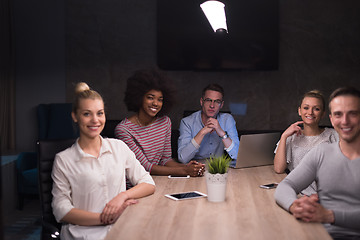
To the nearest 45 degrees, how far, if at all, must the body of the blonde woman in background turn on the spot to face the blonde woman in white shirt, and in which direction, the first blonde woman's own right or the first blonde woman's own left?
approximately 45° to the first blonde woman's own right

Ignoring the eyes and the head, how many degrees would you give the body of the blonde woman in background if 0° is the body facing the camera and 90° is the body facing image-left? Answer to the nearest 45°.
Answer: approximately 0°

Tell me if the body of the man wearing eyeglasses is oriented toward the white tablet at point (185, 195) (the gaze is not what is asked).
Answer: yes

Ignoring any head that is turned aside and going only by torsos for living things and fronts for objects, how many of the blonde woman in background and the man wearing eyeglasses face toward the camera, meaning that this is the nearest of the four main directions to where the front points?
2

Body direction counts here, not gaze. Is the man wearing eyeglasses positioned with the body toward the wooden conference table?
yes

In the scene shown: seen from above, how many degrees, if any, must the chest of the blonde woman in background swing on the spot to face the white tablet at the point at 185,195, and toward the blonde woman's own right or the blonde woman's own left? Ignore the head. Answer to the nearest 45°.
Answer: approximately 45° to the blonde woman's own right
